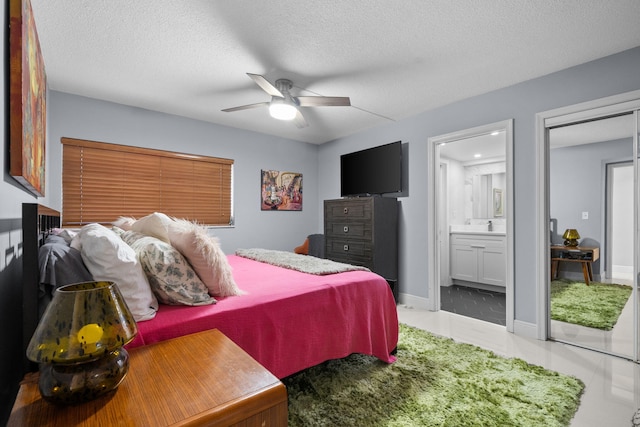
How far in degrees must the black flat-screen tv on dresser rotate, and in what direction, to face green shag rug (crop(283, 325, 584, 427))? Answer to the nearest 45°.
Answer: approximately 45° to its left

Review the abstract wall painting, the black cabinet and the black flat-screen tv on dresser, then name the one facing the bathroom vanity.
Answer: the abstract wall painting

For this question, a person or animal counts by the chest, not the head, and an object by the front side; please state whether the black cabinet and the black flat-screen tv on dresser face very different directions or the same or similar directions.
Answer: same or similar directions

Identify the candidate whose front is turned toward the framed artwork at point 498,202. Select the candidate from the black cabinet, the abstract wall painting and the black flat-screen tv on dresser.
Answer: the abstract wall painting

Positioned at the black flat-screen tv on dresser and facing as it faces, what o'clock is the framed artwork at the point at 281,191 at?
The framed artwork is roughly at 2 o'clock from the black flat-screen tv on dresser.

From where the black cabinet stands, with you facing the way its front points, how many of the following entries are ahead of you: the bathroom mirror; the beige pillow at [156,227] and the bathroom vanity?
1

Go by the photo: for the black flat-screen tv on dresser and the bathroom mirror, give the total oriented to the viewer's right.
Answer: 0

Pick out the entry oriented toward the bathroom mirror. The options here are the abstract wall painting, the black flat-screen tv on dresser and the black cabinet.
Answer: the abstract wall painting

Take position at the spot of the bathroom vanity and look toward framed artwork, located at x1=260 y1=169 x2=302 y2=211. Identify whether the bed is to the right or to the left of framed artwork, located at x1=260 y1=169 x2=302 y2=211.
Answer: left

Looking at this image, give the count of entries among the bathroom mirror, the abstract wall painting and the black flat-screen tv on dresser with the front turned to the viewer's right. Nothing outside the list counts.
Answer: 1

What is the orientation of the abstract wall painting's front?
to the viewer's right

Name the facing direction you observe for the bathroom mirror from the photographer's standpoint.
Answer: facing the viewer and to the left of the viewer

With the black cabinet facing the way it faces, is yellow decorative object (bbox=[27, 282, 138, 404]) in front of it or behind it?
in front

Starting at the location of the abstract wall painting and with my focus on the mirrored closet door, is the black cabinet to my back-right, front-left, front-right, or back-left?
front-left

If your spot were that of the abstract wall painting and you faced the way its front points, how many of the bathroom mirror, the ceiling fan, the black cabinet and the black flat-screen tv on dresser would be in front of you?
4

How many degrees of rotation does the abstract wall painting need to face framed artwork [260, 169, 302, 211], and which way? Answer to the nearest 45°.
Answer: approximately 45° to its left
